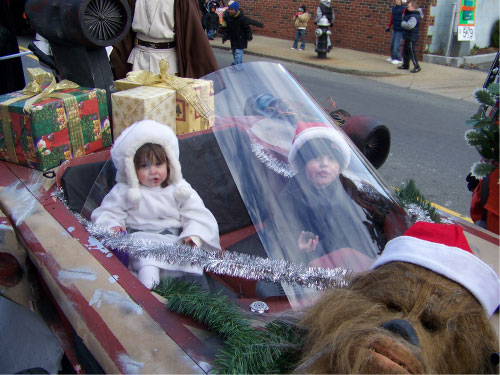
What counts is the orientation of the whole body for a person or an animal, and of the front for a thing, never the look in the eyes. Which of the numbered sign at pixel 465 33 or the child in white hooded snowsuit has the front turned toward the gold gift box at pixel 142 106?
the numbered sign

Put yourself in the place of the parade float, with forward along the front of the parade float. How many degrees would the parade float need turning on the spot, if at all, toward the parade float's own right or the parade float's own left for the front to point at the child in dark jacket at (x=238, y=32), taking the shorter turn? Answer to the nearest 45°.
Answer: approximately 135° to the parade float's own left

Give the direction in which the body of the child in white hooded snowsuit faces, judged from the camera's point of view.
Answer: toward the camera

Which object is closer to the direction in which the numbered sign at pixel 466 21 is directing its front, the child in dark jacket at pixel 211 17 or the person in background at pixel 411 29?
the person in background

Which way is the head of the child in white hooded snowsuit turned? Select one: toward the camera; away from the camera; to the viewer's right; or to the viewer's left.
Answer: toward the camera

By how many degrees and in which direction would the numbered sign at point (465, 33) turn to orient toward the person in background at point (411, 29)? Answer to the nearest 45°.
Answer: approximately 45° to its right

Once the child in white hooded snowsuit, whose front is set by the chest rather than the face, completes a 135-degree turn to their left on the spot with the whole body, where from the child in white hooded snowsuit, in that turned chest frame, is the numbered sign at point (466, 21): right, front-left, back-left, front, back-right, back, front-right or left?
front

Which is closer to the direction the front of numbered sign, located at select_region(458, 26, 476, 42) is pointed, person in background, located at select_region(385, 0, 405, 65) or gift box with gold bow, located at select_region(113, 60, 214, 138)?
the gift box with gold bow

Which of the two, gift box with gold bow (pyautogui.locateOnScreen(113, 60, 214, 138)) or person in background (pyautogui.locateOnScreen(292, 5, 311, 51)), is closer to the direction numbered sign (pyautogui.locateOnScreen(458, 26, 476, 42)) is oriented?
the gift box with gold bow

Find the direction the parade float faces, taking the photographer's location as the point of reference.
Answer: facing the viewer and to the right of the viewer

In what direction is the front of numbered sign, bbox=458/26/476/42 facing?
toward the camera

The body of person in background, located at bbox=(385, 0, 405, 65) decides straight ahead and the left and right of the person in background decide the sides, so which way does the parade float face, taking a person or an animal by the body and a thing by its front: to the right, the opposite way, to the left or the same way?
to the left

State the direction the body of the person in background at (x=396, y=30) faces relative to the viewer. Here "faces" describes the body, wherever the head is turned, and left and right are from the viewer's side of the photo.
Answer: facing the viewer and to the left of the viewer

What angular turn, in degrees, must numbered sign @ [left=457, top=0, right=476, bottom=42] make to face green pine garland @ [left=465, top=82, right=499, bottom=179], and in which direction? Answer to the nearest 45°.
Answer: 0° — it already faces it

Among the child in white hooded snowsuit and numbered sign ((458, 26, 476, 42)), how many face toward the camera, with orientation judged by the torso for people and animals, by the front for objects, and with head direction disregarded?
2

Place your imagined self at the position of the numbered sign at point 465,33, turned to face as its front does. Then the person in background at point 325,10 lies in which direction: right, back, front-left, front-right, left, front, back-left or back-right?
right

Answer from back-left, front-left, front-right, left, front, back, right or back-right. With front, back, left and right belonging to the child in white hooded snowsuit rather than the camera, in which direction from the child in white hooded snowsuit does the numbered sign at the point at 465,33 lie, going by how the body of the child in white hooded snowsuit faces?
back-left

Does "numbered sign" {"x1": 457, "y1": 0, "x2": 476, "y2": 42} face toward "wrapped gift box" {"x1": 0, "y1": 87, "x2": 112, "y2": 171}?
yes

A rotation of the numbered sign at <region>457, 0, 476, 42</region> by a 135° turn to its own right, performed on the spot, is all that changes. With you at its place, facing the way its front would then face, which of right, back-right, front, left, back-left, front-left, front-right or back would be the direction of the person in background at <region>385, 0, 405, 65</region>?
left

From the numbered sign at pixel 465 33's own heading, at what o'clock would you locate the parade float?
The parade float is roughly at 12 o'clock from the numbered sign.
